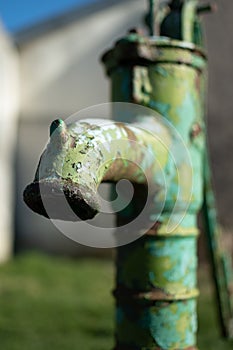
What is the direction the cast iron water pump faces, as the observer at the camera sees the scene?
facing the viewer and to the left of the viewer
